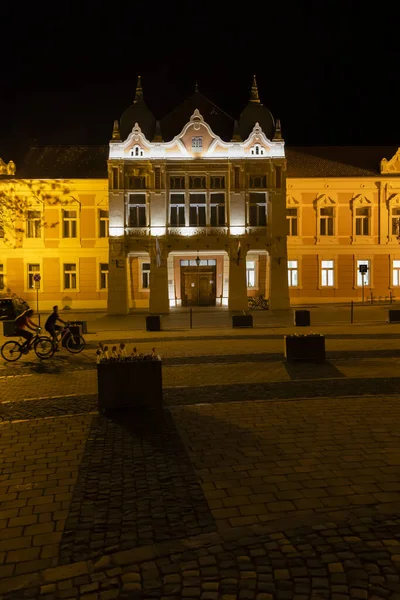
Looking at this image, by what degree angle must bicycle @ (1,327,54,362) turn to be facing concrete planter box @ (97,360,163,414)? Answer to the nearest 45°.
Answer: approximately 90° to its right

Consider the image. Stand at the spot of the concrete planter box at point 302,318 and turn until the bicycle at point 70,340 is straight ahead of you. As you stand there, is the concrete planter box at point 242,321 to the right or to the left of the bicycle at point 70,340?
right

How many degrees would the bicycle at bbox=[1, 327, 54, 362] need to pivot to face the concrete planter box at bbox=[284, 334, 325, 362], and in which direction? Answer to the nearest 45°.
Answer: approximately 45° to its right

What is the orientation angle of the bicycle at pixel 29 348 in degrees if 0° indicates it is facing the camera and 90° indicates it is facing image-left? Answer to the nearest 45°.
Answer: approximately 270°

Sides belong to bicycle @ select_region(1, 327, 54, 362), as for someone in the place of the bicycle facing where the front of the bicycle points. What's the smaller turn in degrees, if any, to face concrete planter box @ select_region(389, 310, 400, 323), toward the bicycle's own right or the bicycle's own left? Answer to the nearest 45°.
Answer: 0° — it already faces it

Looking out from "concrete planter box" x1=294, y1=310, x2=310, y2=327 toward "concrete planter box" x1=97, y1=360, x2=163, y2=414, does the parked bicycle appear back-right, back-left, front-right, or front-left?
back-right
